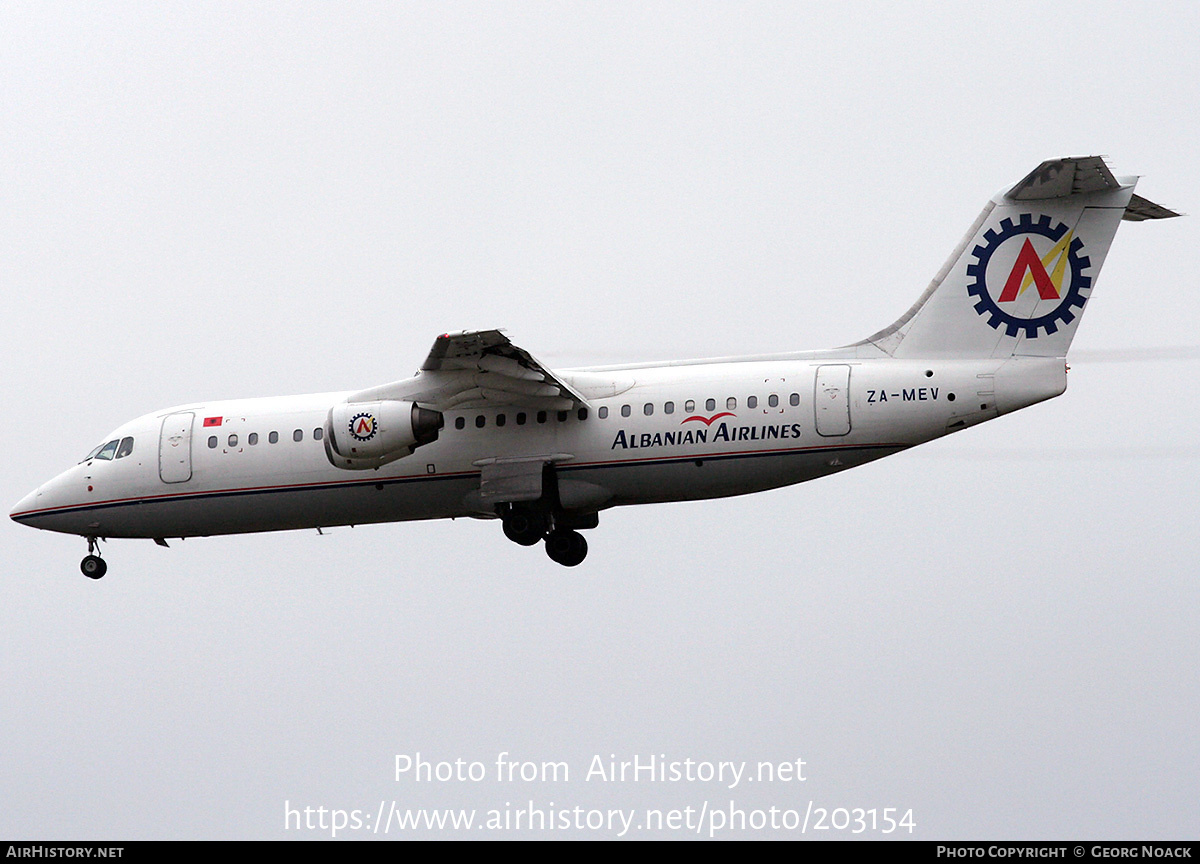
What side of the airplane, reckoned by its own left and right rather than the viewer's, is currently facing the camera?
left
